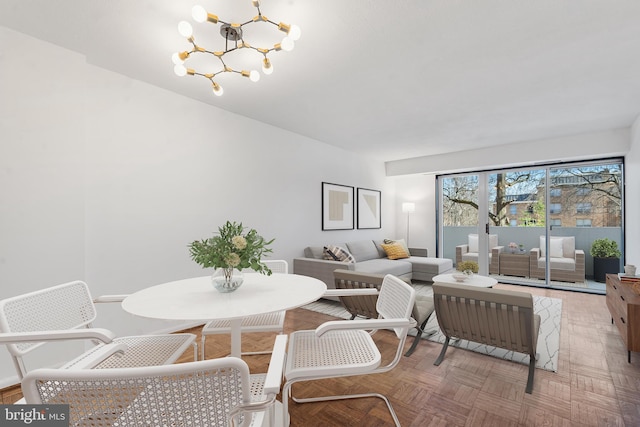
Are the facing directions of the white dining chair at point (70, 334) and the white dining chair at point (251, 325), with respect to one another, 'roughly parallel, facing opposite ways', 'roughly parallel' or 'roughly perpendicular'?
roughly perpendicular

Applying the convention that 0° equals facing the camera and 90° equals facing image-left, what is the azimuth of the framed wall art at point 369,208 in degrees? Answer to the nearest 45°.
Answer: approximately 315°

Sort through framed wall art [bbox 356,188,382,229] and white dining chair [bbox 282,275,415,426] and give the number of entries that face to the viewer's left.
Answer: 1

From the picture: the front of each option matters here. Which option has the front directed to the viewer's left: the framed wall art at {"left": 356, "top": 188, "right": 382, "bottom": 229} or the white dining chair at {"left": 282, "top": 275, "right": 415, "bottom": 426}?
the white dining chair

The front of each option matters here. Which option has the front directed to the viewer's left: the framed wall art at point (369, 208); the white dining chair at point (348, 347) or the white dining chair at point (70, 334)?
the white dining chair at point (348, 347)

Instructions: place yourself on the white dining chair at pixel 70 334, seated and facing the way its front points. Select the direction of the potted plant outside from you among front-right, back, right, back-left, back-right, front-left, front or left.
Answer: front-left

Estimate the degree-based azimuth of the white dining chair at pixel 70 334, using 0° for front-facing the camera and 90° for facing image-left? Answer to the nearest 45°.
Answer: approximately 315°

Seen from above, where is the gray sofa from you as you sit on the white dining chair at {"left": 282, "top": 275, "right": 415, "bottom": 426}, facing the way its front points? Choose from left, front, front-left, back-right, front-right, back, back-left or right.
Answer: right

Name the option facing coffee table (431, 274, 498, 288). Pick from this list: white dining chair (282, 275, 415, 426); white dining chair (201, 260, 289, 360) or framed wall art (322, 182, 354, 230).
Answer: the framed wall art

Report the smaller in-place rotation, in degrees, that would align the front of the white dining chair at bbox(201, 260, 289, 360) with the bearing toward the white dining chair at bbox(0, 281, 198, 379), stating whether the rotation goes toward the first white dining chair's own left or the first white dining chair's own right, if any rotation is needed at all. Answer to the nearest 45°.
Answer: approximately 45° to the first white dining chair's own right

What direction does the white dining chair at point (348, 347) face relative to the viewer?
to the viewer's left

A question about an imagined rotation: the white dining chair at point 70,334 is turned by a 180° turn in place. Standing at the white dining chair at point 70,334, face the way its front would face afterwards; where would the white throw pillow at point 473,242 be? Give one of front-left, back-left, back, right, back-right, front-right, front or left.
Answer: back-right

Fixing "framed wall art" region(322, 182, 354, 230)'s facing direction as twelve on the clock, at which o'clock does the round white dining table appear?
The round white dining table is roughly at 2 o'clock from the framed wall art.

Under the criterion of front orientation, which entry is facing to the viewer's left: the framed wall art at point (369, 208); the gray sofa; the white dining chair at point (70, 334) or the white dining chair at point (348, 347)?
the white dining chair at point (348, 347)

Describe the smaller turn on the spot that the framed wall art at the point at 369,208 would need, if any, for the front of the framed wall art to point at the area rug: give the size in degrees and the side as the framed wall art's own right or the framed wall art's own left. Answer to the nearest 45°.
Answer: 0° — it already faces it

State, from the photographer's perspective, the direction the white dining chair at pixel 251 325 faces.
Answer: facing the viewer and to the left of the viewer

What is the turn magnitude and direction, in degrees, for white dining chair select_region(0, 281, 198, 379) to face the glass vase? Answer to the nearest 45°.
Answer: approximately 45° to its left

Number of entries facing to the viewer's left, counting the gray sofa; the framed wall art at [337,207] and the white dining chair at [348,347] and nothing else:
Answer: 1

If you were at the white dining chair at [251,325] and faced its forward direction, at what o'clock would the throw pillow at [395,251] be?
The throw pillow is roughly at 6 o'clock from the white dining chair.

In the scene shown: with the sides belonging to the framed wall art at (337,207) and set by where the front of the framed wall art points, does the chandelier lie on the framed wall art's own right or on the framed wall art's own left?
on the framed wall art's own right
